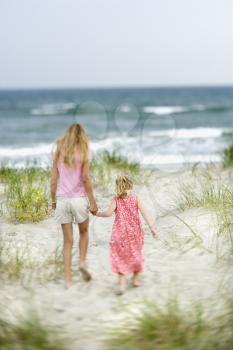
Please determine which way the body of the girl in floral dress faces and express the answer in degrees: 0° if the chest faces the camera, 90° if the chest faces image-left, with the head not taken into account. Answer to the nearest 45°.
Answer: approximately 180°

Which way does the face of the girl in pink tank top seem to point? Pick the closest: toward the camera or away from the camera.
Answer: away from the camera

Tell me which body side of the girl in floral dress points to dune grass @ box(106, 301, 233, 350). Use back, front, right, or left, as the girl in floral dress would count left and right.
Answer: back

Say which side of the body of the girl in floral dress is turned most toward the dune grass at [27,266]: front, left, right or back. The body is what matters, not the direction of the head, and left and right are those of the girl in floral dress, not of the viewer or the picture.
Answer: left

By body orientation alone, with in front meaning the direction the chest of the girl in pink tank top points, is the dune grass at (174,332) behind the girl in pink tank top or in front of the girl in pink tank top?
behind

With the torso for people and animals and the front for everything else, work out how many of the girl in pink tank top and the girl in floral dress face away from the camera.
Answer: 2

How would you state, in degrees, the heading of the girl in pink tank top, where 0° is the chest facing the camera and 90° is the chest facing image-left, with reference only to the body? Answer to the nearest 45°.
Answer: approximately 180°
